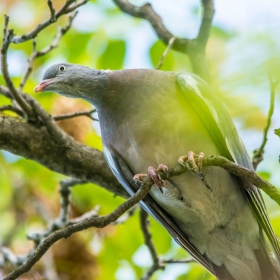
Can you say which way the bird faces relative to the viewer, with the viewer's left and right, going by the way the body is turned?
facing the viewer and to the left of the viewer

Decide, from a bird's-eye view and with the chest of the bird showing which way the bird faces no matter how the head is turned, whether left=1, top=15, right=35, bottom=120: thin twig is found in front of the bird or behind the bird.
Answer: in front
